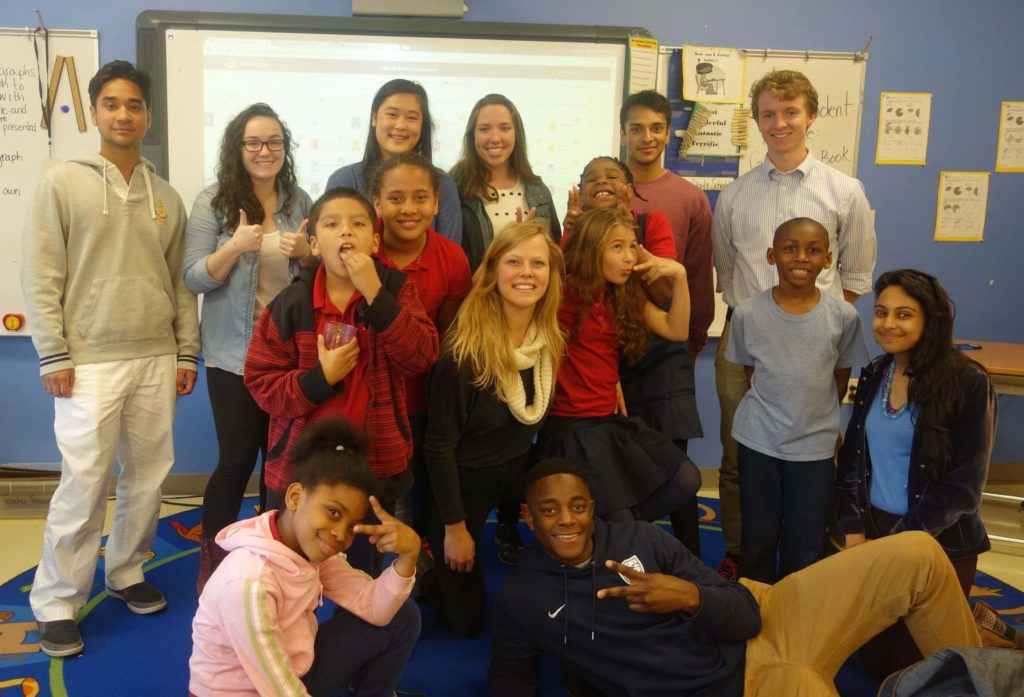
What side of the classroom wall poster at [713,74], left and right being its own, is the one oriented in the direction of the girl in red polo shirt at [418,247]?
front

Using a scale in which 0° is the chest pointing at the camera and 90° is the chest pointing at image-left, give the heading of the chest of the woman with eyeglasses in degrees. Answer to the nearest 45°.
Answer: approximately 315°

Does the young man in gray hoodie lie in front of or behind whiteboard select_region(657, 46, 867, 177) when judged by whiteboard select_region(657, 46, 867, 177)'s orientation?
in front

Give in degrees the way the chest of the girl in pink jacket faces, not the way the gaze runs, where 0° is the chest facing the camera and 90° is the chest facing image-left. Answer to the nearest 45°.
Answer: approximately 315°

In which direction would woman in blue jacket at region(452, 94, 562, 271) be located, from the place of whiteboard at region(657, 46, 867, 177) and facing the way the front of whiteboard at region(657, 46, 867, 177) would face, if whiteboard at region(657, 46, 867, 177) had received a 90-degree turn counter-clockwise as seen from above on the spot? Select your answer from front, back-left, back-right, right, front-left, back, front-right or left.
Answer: back-right

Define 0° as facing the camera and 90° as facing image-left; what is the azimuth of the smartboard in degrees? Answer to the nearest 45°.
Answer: approximately 0°

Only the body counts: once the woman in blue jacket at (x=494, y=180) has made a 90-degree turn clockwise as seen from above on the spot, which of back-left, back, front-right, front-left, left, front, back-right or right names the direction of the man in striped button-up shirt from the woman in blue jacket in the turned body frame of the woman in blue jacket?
back
